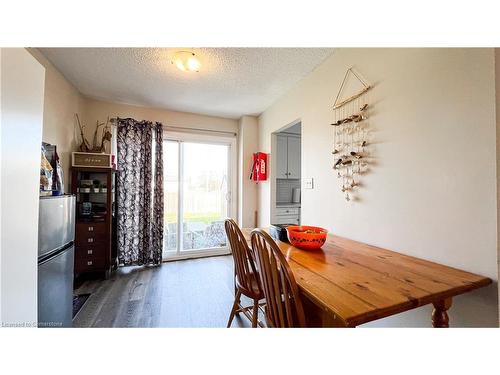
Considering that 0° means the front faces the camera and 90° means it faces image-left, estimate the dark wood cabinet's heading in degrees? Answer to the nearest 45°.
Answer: approximately 0°

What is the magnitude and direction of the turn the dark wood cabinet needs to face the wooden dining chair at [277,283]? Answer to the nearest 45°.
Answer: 0° — it already faces it

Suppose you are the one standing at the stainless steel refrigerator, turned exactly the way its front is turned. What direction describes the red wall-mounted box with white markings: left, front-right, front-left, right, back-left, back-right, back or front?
front-left

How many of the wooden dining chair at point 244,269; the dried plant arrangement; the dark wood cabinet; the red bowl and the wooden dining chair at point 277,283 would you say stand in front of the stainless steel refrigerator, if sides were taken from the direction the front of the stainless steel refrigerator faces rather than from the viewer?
3

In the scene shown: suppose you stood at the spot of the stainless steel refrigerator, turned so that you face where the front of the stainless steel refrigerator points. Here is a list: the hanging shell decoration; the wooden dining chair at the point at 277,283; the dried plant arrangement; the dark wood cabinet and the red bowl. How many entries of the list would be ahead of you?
3

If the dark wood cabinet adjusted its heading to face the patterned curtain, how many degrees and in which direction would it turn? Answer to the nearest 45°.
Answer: approximately 90° to its left

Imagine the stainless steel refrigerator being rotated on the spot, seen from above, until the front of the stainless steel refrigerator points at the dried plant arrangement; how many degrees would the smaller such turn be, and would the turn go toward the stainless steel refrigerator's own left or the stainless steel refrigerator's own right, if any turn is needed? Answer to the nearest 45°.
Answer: approximately 135° to the stainless steel refrigerator's own left

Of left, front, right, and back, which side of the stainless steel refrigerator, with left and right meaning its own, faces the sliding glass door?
left

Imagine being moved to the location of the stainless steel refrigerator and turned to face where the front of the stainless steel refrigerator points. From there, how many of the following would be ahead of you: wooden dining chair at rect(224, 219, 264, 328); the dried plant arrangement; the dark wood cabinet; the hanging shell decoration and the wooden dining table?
3

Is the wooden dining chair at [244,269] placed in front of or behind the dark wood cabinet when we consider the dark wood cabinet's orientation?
in front

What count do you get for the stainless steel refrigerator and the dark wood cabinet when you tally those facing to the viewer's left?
0

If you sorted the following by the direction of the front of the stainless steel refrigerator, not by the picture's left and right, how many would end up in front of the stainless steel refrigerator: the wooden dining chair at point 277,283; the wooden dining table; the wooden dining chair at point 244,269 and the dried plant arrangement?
3

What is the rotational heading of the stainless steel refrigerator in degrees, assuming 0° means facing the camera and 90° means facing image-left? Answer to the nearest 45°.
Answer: approximately 315°

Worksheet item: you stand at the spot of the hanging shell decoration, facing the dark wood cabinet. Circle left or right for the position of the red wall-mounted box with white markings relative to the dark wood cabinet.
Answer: right
